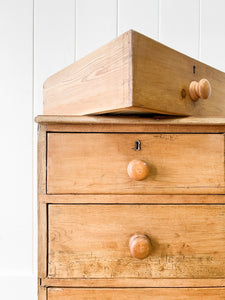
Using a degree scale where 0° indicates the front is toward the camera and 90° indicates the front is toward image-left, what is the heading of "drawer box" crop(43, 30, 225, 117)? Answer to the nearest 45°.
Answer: approximately 315°
